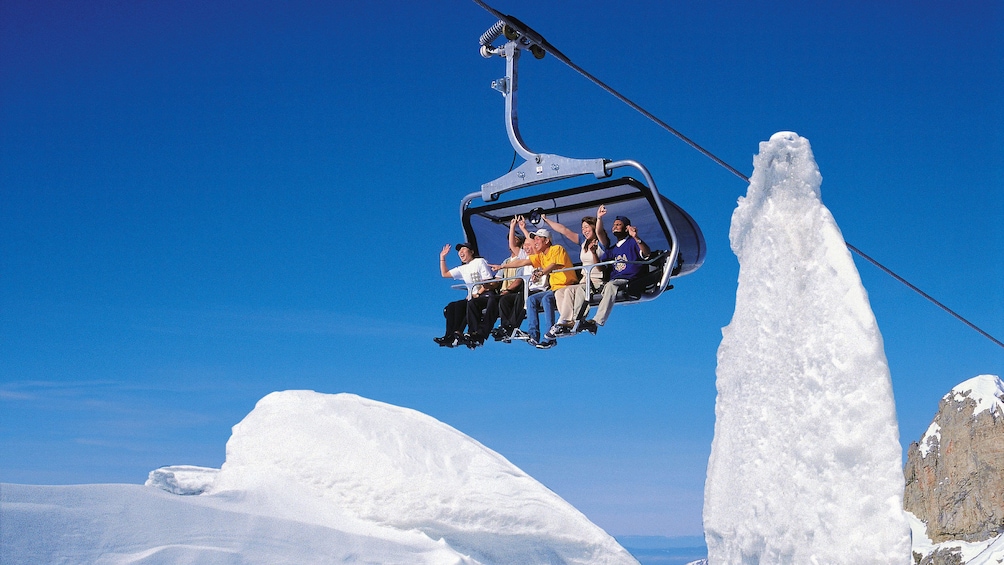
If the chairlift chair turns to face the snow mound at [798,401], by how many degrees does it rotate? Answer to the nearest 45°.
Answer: approximately 45° to its left

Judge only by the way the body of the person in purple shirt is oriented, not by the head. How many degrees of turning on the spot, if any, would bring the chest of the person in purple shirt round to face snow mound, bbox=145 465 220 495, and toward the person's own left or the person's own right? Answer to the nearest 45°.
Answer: approximately 90° to the person's own right

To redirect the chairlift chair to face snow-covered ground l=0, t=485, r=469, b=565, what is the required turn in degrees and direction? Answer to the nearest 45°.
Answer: approximately 45° to its right

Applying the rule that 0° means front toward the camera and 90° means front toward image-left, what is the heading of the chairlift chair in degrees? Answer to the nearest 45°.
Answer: approximately 45°

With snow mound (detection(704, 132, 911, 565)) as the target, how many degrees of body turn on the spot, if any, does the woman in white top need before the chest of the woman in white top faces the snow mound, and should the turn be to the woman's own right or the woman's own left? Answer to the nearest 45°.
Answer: approximately 45° to the woman's own left
